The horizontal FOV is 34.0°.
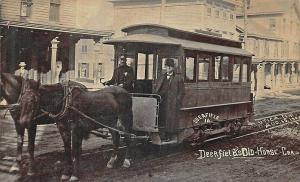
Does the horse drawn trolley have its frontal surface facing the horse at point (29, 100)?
yes

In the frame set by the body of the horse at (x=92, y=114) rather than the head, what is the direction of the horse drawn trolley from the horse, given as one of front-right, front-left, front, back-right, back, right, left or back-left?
back

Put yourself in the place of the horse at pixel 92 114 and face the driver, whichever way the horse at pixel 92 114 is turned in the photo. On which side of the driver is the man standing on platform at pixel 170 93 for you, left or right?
right

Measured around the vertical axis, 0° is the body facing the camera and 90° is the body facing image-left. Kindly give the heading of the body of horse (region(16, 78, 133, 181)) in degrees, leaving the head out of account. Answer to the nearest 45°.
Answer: approximately 45°

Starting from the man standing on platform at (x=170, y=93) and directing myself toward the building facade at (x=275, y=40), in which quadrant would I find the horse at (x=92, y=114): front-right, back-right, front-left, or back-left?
back-left

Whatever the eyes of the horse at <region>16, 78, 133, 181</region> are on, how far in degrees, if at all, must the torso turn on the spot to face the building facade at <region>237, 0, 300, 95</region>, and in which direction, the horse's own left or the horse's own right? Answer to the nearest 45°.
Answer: approximately 180°
